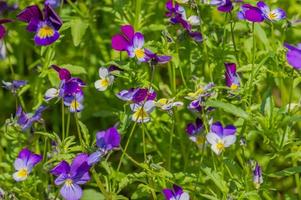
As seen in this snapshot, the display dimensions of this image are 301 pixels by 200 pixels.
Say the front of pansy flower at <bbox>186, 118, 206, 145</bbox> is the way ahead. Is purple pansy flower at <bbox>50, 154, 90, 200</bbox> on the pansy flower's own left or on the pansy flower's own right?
on the pansy flower's own right

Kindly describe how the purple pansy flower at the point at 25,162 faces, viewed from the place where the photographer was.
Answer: facing the viewer and to the left of the viewer

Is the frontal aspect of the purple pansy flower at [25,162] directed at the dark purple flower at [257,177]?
no

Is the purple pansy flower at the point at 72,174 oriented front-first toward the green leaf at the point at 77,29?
no

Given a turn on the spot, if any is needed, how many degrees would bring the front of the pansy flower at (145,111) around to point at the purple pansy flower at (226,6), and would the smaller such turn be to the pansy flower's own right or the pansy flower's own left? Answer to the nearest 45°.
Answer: approximately 135° to the pansy flower's own left

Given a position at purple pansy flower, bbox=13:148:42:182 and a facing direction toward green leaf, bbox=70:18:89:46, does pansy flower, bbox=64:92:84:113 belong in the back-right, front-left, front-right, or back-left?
front-right

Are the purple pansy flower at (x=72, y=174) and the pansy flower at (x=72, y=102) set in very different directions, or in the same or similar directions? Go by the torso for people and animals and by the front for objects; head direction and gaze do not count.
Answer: same or similar directions

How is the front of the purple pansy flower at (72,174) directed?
toward the camera

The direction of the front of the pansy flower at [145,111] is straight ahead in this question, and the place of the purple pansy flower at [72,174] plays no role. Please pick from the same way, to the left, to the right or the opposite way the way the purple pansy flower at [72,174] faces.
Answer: the same way

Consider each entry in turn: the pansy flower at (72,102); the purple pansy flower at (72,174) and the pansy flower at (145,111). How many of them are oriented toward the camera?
3

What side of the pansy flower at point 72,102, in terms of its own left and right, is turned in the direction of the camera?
front
